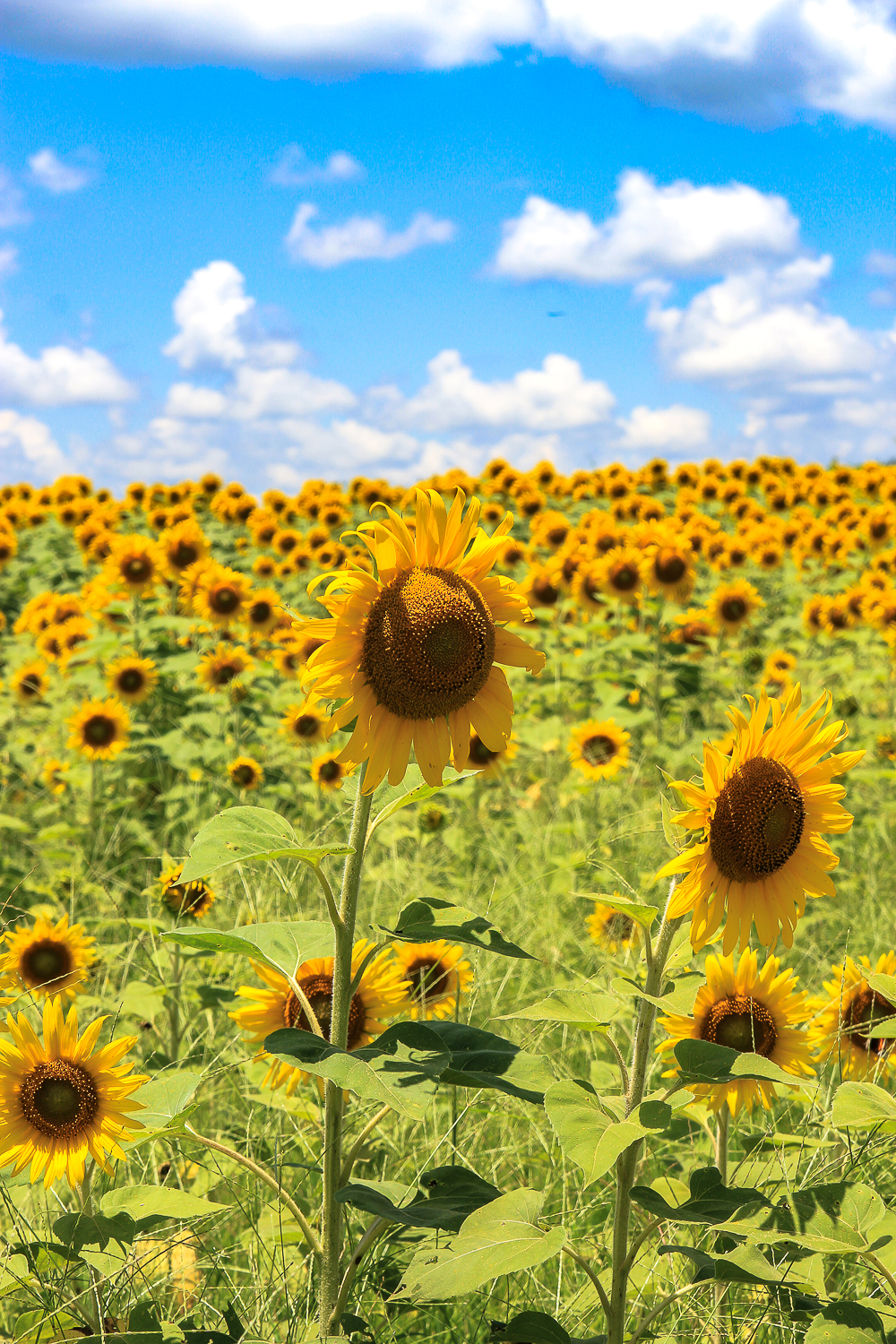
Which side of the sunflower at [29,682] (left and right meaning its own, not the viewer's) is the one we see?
front

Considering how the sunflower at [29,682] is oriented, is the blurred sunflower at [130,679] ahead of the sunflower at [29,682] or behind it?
ahead

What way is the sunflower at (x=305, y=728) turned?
toward the camera

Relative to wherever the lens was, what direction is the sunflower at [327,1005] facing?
facing the viewer

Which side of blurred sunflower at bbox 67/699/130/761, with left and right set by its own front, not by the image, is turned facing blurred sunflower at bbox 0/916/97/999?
front

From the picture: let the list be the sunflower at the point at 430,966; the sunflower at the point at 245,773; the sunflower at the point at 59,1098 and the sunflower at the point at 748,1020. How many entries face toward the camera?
4

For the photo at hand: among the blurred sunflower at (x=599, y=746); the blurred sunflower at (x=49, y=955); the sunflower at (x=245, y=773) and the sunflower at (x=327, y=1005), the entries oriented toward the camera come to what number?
4

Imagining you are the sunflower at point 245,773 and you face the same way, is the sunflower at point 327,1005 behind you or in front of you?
in front

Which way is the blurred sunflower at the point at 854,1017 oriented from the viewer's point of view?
toward the camera

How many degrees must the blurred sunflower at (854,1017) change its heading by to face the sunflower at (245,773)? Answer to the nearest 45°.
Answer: approximately 135° to its right

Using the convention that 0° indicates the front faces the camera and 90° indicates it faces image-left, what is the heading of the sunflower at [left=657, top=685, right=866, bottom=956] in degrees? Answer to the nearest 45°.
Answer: approximately 315°
